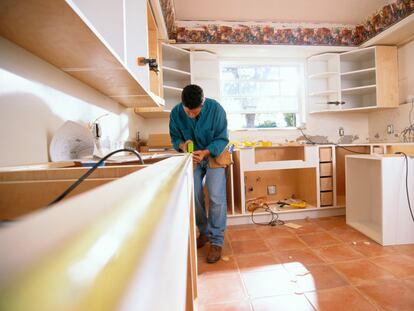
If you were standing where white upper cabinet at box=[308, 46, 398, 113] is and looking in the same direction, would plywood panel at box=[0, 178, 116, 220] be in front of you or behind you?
in front

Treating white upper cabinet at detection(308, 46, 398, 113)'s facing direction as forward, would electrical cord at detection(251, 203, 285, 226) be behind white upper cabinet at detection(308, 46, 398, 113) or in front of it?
in front

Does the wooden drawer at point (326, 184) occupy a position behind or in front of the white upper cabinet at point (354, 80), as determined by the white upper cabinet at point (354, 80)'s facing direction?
in front

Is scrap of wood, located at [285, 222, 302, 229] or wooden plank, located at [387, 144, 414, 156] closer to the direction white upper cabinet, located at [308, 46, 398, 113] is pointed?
the scrap of wood

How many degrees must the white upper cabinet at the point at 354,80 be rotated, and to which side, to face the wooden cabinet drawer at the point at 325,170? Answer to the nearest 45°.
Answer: approximately 45° to its right

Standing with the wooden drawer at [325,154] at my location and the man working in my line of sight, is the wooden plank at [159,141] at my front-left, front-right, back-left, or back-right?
front-right

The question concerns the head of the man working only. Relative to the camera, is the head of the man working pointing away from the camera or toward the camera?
toward the camera

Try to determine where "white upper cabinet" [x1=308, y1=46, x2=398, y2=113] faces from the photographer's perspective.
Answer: facing the viewer and to the left of the viewer
